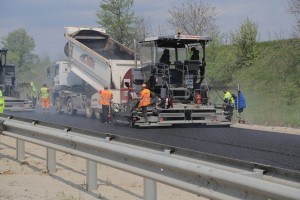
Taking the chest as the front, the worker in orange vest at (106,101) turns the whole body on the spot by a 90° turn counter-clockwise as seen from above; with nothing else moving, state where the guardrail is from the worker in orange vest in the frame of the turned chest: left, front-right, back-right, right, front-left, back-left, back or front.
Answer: left

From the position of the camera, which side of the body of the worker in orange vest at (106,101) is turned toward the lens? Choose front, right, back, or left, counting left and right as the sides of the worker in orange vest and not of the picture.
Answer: back

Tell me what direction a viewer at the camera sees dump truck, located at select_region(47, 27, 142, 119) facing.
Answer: facing away from the viewer and to the left of the viewer

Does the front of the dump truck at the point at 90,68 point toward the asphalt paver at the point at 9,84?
yes

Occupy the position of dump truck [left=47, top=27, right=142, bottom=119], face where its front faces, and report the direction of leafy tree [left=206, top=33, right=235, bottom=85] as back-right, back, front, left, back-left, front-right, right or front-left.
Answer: right

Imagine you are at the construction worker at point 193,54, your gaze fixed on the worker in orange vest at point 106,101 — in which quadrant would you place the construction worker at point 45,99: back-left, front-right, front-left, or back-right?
front-right

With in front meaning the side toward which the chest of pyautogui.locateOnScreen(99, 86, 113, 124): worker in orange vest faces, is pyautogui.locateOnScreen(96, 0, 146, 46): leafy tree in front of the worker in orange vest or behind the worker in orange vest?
in front

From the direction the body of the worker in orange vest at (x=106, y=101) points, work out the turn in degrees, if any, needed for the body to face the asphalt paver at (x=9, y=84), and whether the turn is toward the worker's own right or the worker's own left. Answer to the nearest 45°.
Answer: approximately 45° to the worker's own left

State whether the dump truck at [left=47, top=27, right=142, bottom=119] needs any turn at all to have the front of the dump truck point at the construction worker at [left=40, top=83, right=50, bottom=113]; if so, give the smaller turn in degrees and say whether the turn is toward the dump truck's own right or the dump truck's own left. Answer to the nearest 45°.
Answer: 0° — it already faces them
